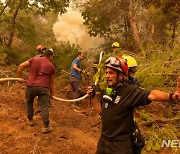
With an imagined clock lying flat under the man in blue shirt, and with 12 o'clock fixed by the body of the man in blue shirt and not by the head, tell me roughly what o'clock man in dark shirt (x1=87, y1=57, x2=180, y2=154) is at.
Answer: The man in dark shirt is roughly at 3 o'clock from the man in blue shirt.

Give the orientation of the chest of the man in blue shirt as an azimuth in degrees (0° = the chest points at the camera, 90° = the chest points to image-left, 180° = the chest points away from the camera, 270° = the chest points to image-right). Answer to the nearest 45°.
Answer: approximately 270°

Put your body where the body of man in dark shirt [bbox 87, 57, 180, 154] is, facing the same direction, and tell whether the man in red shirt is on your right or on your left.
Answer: on your right

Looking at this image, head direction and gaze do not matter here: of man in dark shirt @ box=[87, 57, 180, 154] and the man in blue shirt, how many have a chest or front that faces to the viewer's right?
1

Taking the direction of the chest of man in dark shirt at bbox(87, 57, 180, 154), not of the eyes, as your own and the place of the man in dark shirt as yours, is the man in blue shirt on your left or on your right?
on your right

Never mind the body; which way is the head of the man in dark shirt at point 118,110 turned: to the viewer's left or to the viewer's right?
to the viewer's left

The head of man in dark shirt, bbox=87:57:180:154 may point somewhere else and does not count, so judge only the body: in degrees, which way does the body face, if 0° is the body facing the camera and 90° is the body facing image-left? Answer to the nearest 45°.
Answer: approximately 45°
